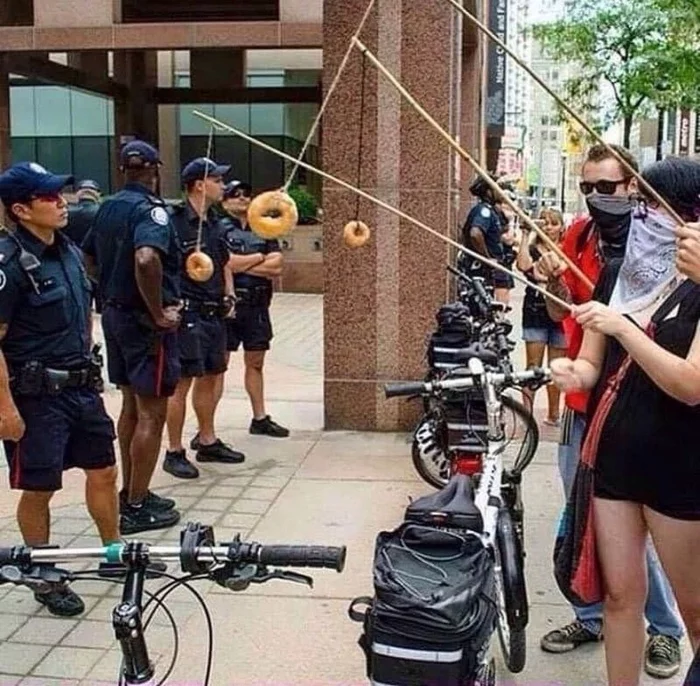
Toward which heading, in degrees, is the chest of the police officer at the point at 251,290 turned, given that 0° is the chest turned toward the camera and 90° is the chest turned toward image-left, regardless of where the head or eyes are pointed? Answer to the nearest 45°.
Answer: approximately 315°

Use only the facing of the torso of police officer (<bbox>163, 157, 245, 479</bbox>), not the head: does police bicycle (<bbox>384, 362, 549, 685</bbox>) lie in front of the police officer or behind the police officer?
in front

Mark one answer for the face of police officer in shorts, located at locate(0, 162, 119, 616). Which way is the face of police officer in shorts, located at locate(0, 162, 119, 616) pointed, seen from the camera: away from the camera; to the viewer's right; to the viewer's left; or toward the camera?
to the viewer's right

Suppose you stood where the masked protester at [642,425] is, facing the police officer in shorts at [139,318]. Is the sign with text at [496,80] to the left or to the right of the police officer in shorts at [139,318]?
right

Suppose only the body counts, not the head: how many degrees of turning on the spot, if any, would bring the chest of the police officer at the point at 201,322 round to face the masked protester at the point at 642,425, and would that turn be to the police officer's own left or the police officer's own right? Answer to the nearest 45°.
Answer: approximately 45° to the police officer's own right

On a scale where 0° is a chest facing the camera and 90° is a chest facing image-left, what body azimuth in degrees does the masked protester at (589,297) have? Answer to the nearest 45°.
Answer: approximately 45°

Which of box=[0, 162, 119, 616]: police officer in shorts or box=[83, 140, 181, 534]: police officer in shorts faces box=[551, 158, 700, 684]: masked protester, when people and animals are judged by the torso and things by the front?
box=[0, 162, 119, 616]: police officer in shorts
